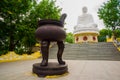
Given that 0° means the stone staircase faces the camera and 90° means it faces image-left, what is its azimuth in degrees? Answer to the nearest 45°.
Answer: approximately 0°

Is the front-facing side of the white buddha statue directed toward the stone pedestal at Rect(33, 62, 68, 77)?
yes

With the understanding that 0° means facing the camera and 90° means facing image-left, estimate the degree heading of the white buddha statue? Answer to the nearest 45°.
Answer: approximately 0°

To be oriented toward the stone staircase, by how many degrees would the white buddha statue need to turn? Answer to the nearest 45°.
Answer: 0° — it already faces it

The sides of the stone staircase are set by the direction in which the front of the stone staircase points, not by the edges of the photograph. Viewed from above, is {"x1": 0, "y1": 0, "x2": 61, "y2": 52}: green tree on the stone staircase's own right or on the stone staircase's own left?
on the stone staircase's own right

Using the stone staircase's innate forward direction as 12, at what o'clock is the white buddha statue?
The white buddha statue is roughly at 6 o'clock from the stone staircase.

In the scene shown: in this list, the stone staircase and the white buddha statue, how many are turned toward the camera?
2

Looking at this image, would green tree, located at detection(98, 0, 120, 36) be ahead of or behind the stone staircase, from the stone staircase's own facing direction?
behind
